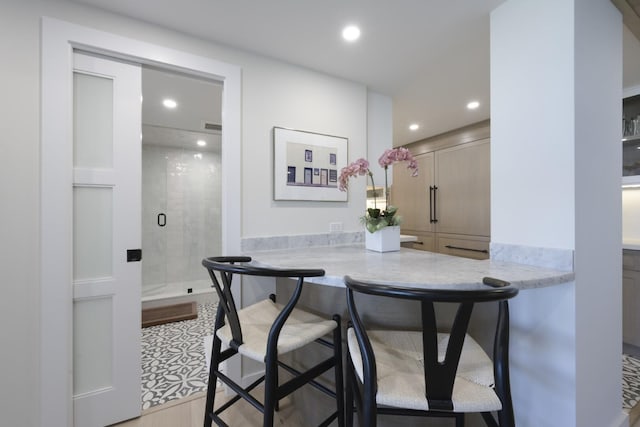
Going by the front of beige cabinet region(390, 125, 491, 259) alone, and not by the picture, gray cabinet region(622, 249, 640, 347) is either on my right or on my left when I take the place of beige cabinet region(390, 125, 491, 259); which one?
on my left

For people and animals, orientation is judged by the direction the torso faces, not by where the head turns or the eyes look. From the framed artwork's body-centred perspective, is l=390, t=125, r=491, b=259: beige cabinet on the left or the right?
on its left

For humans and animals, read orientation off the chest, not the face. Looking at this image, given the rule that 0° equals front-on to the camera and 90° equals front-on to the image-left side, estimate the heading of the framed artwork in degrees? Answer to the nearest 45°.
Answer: approximately 315°

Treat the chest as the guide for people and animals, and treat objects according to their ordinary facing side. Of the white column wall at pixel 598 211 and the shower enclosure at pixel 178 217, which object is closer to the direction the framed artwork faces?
the white column wall

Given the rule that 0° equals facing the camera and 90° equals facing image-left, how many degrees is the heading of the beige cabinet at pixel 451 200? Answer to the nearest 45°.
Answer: approximately 45°

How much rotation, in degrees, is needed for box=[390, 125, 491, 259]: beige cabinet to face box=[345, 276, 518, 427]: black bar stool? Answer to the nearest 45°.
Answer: approximately 45° to its left

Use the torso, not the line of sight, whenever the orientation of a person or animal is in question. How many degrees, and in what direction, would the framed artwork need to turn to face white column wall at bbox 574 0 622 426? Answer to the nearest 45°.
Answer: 0° — it already faces it

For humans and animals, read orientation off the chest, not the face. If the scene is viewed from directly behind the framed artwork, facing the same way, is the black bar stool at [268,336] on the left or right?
on its right

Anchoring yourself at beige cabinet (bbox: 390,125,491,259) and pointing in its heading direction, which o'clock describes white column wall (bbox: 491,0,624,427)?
The white column wall is roughly at 10 o'clock from the beige cabinet.

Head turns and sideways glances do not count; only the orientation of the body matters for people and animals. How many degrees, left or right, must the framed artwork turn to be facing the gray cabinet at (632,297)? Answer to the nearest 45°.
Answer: approximately 45° to its left

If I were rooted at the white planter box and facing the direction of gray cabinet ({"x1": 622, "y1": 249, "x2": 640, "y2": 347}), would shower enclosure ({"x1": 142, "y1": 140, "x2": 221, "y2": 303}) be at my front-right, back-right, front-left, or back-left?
back-left
